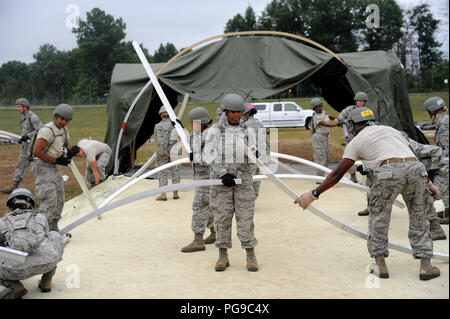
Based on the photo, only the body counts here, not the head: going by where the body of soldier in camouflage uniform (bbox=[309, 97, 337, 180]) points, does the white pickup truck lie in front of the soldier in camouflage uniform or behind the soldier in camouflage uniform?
behind

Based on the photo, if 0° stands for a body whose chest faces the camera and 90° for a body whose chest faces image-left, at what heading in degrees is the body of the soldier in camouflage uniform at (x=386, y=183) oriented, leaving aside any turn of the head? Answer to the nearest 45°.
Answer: approximately 135°

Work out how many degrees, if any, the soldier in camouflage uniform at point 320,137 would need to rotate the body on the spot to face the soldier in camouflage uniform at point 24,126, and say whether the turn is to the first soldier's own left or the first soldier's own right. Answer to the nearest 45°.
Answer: approximately 135° to the first soldier's own right

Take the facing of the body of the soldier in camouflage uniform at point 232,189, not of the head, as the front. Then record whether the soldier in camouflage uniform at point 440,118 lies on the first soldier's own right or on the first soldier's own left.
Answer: on the first soldier's own left

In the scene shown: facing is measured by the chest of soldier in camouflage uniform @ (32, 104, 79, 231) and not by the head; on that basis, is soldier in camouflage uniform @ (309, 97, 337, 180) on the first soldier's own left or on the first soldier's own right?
on the first soldier's own left

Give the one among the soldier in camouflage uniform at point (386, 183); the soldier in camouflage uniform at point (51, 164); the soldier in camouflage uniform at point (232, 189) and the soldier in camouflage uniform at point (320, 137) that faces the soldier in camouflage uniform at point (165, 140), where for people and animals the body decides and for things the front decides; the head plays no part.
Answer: the soldier in camouflage uniform at point (386, 183)
